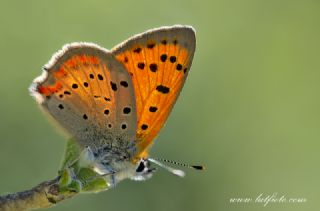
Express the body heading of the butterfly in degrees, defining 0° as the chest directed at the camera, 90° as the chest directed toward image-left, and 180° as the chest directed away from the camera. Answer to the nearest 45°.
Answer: approximately 270°
